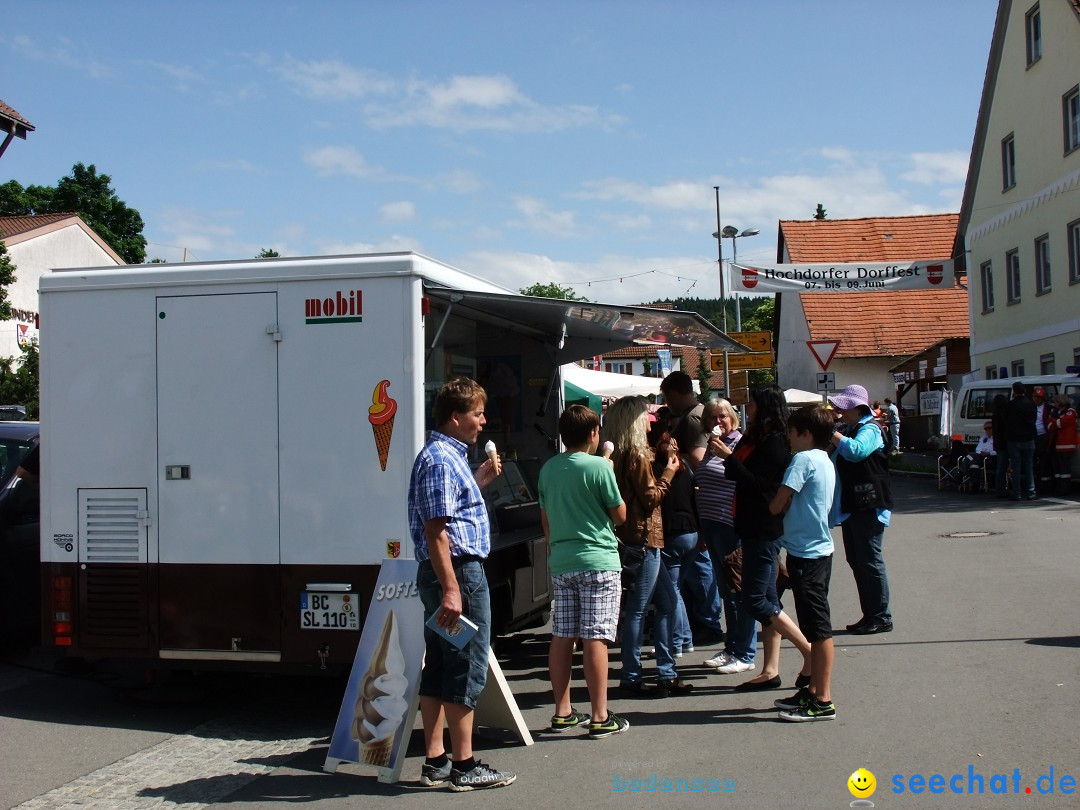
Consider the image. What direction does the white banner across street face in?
toward the camera

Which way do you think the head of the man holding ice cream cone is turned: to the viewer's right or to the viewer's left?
to the viewer's right

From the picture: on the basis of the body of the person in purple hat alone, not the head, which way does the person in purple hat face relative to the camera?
to the viewer's left

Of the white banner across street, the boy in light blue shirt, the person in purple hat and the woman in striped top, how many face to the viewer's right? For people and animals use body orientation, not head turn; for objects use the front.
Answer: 0

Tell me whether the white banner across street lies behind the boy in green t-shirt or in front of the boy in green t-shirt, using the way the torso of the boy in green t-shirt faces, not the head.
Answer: in front

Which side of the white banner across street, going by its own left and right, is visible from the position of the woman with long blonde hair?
front

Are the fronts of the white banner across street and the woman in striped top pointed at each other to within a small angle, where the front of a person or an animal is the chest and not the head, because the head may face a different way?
no

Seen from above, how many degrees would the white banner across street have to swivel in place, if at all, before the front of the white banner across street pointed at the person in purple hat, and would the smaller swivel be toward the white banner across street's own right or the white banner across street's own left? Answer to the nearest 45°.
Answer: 0° — it already faces them

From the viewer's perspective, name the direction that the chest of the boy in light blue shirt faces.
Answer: to the viewer's left

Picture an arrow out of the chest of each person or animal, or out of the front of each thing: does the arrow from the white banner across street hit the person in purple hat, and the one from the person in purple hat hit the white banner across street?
no

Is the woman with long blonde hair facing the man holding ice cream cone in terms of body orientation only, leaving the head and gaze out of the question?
no
